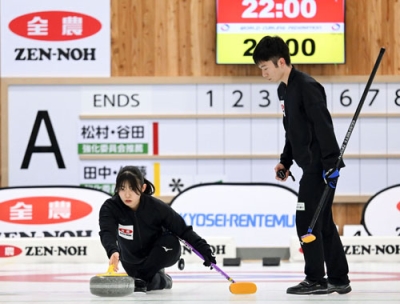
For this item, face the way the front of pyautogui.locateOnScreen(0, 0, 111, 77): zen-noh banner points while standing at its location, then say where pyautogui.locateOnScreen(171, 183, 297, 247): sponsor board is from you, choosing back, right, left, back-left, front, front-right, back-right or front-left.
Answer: front-left

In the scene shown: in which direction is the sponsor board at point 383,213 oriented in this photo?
toward the camera

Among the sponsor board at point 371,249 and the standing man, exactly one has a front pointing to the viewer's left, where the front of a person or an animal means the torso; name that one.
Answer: the standing man

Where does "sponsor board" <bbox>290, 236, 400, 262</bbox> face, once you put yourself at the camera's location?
facing the viewer

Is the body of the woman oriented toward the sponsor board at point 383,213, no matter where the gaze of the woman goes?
no

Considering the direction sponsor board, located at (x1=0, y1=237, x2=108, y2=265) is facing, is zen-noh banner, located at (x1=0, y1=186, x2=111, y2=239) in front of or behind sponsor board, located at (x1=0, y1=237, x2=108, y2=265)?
behind

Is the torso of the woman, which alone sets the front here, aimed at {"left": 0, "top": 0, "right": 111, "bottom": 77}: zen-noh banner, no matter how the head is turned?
no

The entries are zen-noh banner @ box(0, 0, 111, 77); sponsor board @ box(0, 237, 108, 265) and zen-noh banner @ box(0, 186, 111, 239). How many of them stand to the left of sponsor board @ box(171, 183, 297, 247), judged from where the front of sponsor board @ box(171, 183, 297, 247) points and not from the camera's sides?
0

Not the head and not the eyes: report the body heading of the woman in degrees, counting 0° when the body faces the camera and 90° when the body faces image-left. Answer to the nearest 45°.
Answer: approximately 45°

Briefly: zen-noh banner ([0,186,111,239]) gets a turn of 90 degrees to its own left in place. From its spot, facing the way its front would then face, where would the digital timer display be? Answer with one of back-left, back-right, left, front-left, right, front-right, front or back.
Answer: front

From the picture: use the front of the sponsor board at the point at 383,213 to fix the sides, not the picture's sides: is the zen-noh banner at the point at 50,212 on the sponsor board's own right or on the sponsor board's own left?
on the sponsor board's own right

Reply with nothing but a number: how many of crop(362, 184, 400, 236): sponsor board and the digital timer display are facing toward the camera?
2

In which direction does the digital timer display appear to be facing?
toward the camera

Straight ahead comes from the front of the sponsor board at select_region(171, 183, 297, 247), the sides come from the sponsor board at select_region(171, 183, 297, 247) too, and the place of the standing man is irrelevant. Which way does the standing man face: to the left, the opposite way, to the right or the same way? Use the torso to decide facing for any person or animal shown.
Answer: to the right

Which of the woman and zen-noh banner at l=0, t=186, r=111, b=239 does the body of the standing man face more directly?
the woman

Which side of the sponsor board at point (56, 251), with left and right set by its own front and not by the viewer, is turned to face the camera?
front

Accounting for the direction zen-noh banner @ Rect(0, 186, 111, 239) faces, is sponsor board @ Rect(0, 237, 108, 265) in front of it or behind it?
in front

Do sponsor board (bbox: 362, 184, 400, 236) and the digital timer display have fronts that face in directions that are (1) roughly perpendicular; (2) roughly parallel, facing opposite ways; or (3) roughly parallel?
roughly parallel

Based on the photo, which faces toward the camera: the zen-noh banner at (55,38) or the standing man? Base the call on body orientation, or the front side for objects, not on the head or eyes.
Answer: the zen-noh banner
